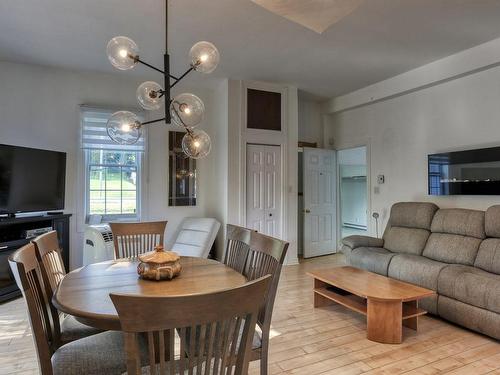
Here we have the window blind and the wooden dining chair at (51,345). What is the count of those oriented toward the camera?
1

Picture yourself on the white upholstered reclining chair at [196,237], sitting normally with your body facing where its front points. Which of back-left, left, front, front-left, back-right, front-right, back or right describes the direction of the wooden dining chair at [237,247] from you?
front-left

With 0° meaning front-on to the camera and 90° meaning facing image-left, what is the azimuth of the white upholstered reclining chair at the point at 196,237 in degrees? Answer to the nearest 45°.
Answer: approximately 45°

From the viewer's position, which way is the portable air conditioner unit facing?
facing the viewer and to the right of the viewer

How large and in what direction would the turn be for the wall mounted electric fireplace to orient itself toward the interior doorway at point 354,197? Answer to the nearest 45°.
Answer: approximately 90° to its right

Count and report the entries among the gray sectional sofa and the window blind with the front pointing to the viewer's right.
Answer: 0

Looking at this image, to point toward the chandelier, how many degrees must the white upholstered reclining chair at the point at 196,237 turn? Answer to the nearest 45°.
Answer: approximately 45° to its left

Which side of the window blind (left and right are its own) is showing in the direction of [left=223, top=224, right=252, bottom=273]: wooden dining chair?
front

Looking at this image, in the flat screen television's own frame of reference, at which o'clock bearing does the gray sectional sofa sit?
The gray sectional sofa is roughly at 12 o'clock from the flat screen television.

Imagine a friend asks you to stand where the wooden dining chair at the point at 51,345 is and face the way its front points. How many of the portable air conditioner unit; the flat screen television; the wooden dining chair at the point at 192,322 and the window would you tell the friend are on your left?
3

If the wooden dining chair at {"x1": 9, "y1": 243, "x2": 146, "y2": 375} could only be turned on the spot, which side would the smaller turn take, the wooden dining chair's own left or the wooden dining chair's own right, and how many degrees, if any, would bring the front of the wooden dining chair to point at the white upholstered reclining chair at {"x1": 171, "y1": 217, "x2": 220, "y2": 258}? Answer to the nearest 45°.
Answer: approximately 45° to the wooden dining chair's own left

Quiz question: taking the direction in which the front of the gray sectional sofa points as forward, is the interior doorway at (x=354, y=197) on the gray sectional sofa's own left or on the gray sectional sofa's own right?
on the gray sectional sofa's own right
